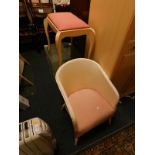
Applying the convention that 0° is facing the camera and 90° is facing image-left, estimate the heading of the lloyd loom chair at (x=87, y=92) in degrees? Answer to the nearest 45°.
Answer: approximately 315°
